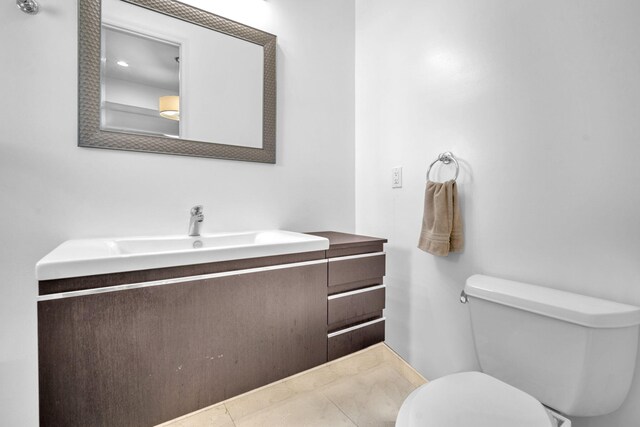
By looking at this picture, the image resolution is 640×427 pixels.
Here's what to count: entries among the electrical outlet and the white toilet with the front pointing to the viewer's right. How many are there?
0

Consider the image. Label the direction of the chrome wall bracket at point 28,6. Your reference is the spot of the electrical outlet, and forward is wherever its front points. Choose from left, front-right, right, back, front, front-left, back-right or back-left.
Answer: front

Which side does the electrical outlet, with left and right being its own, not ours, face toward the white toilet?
left

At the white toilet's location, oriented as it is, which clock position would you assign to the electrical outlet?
The electrical outlet is roughly at 3 o'clock from the white toilet.

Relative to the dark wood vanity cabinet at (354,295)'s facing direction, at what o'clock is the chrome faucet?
The chrome faucet is roughly at 4 o'clock from the dark wood vanity cabinet.

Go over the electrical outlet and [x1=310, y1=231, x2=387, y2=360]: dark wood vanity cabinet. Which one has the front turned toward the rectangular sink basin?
the electrical outlet

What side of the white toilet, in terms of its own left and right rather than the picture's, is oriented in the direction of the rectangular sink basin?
front

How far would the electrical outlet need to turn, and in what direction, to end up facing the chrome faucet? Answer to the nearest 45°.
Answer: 0° — it already faces it

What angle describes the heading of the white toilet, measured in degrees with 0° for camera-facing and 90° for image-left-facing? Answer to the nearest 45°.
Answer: approximately 45°
